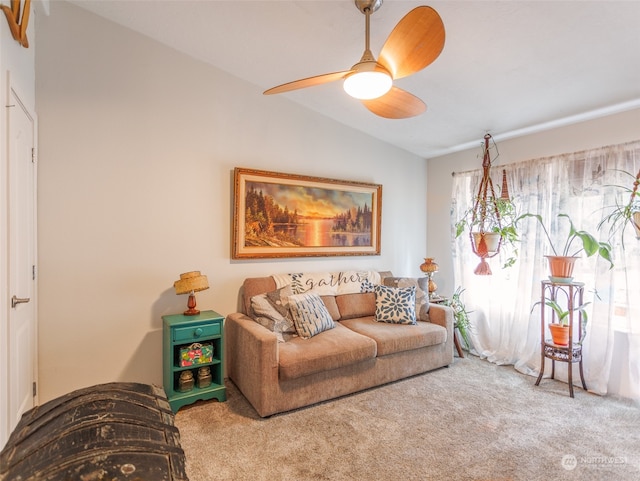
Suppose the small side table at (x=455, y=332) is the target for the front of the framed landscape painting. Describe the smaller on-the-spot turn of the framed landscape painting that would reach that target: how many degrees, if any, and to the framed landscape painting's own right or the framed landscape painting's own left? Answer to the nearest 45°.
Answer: approximately 45° to the framed landscape painting's own left

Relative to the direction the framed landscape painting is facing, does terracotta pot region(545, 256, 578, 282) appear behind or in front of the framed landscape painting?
in front

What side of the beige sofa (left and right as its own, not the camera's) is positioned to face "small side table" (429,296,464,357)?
left

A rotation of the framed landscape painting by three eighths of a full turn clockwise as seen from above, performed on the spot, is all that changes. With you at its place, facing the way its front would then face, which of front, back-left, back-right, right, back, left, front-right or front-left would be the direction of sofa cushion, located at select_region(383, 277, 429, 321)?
back

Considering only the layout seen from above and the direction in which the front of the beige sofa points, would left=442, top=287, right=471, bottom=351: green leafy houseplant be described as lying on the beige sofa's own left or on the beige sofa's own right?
on the beige sofa's own left

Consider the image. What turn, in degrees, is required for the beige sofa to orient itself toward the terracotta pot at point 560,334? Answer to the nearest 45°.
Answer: approximately 45° to its left

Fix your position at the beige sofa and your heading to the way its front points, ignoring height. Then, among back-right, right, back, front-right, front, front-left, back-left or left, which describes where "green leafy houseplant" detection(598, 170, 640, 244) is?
front-left

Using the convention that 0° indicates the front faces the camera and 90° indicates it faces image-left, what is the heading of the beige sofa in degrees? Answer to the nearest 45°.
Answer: approximately 315°

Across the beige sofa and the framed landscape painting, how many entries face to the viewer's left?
0
